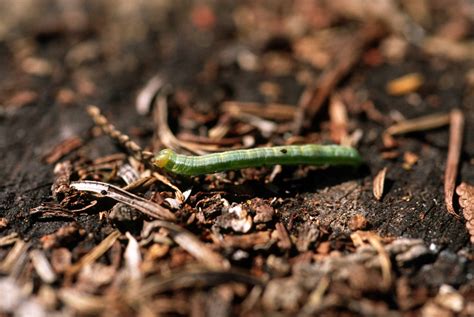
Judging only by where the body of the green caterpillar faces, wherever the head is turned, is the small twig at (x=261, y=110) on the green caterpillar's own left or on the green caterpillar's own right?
on the green caterpillar's own right

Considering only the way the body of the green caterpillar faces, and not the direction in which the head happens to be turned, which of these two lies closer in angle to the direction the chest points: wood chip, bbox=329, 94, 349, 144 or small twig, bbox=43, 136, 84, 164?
the small twig

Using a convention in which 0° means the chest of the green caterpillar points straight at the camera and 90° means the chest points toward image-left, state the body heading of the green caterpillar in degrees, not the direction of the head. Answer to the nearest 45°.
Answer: approximately 90°

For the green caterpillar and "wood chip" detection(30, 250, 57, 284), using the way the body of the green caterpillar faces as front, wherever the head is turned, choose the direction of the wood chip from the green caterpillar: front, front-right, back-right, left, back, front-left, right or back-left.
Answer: front-left

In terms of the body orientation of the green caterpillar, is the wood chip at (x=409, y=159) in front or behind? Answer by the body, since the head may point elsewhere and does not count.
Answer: behind

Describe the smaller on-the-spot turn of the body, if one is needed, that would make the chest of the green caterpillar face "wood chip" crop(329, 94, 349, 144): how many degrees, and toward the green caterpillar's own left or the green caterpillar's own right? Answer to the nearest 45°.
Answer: approximately 135° to the green caterpillar's own right

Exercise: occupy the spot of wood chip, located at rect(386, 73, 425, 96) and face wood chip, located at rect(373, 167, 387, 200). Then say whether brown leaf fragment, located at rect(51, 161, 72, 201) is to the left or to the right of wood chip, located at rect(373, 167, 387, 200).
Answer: right

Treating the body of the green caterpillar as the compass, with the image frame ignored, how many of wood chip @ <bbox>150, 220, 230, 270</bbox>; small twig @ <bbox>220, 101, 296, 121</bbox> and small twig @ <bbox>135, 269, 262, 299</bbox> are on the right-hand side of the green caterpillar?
1
